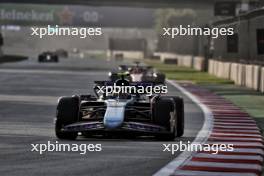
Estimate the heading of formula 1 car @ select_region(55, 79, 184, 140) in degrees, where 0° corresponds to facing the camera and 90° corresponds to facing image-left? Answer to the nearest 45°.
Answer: approximately 0°

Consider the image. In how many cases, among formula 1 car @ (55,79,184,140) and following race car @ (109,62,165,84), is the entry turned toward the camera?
2

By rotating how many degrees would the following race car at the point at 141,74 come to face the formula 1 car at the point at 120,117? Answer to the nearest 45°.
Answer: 0° — it already faces it

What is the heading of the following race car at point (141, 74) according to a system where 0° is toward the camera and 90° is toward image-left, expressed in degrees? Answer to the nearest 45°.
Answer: approximately 0°

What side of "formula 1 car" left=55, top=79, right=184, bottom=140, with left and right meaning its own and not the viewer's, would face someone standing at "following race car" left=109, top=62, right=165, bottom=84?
back
